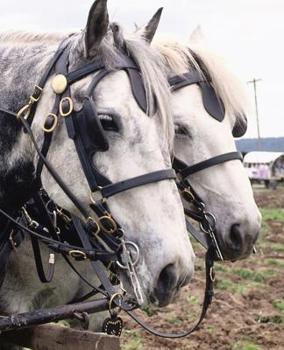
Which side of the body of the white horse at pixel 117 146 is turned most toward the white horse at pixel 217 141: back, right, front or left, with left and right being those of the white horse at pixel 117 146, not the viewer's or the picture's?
left

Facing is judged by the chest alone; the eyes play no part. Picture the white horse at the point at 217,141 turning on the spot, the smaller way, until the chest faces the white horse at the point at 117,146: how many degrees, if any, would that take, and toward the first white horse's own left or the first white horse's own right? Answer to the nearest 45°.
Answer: approximately 90° to the first white horse's own right

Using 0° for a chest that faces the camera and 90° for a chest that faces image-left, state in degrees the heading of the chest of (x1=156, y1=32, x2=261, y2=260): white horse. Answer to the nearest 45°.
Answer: approximately 315°

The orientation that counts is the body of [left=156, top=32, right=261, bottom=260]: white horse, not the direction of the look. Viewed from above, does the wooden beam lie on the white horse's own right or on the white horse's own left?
on the white horse's own right

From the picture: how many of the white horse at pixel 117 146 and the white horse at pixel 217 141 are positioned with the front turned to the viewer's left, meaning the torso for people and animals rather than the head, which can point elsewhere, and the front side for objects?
0

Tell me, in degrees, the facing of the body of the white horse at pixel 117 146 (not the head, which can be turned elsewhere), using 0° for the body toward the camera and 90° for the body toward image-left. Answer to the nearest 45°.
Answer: approximately 315°
